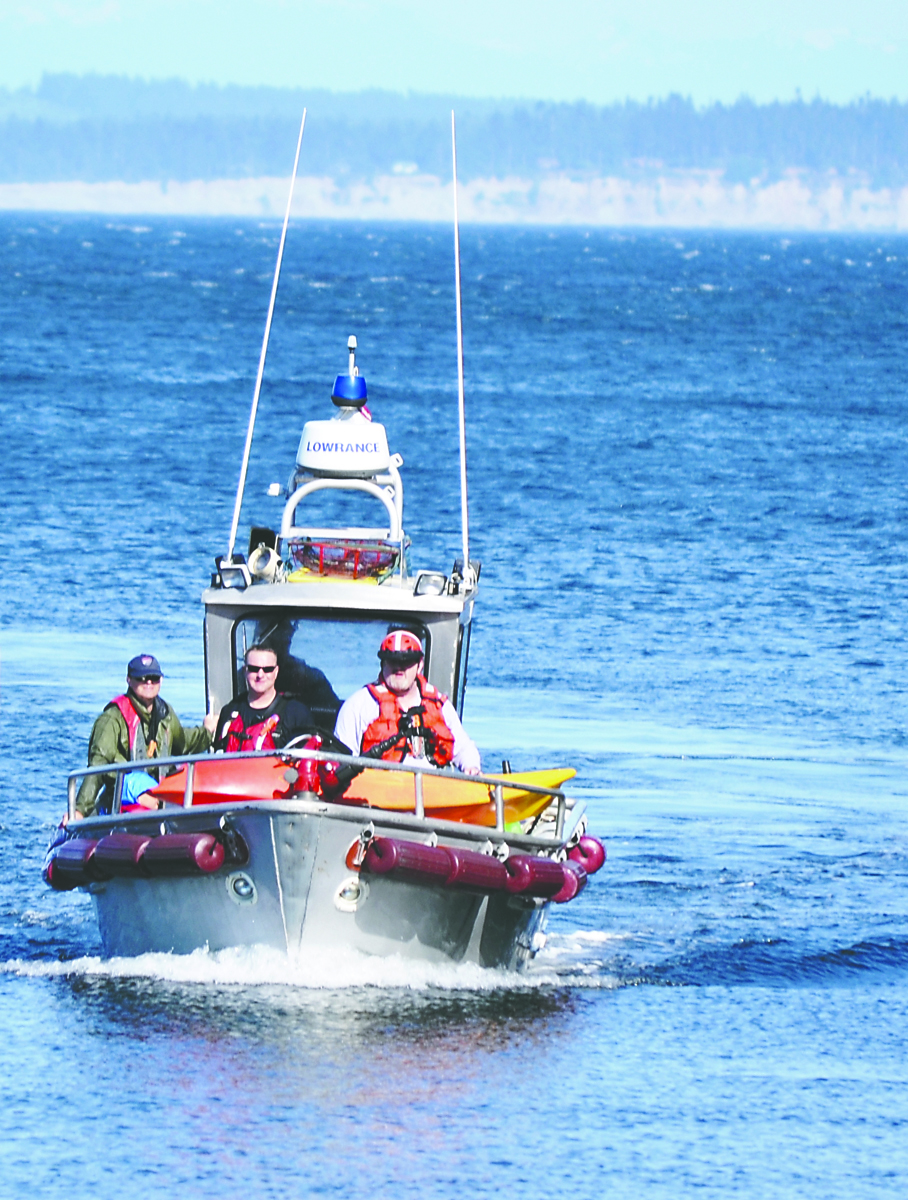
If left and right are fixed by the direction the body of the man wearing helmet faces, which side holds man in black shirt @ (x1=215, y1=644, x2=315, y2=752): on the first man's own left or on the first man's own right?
on the first man's own right

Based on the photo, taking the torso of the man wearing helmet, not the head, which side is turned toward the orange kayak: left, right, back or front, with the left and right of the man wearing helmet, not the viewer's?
front

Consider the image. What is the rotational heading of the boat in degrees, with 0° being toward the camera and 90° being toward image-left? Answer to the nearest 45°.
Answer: approximately 0°

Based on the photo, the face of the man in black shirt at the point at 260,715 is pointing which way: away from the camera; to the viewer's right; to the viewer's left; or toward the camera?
toward the camera

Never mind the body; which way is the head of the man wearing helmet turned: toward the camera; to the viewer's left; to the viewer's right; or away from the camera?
toward the camera

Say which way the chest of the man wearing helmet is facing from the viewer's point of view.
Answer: toward the camera

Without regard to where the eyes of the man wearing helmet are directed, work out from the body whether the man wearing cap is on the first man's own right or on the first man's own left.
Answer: on the first man's own right

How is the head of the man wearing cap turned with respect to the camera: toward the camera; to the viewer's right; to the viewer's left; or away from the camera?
toward the camera
